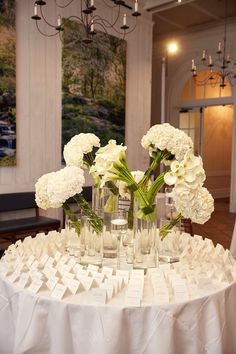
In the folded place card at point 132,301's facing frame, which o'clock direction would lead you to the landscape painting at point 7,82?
The landscape painting is roughly at 5 o'clock from the folded place card.

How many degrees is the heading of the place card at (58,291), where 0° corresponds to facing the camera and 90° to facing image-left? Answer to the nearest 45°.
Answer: approximately 45°

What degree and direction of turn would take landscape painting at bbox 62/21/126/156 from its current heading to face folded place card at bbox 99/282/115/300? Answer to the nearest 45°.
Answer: approximately 45° to its right

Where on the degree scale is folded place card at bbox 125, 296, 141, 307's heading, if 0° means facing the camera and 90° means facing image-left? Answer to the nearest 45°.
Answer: approximately 0°
